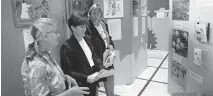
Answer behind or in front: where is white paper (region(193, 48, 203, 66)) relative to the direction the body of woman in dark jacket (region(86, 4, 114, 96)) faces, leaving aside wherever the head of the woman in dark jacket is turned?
in front

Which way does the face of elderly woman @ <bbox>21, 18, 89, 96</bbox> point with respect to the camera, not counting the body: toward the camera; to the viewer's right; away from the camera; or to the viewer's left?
to the viewer's right

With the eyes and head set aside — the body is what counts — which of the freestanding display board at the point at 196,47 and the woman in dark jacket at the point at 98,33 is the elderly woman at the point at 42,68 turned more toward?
the freestanding display board

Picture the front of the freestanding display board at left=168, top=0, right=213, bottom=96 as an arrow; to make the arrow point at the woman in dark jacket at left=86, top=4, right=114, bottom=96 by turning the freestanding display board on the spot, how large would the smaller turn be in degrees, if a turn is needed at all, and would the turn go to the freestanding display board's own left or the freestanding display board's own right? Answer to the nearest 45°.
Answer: approximately 45° to the freestanding display board's own right

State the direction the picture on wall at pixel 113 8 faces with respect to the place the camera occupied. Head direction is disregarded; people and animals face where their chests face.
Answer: facing the viewer

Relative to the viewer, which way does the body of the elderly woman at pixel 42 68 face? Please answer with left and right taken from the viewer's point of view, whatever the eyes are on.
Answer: facing to the right of the viewer

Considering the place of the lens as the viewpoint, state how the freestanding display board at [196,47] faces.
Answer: facing the viewer and to the left of the viewer

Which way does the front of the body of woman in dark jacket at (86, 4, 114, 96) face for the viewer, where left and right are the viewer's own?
facing the viewer and to the right of the viewer
